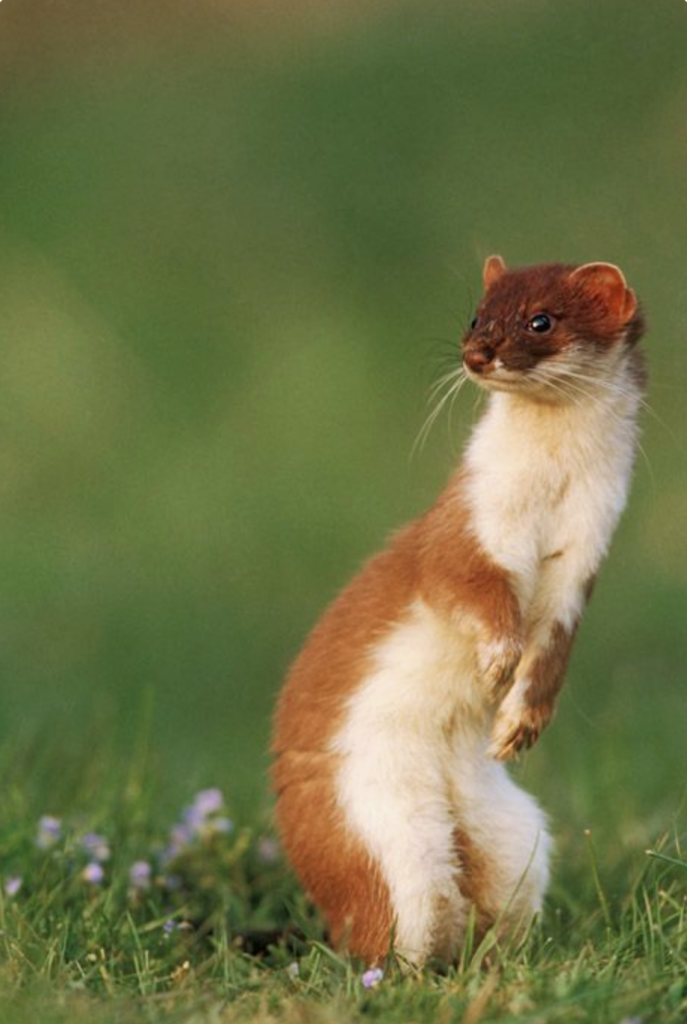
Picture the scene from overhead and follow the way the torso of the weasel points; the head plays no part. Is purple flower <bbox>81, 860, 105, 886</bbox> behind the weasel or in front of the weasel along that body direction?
behind

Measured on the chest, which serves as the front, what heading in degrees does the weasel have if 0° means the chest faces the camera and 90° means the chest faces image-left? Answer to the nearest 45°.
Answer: approximately 315°

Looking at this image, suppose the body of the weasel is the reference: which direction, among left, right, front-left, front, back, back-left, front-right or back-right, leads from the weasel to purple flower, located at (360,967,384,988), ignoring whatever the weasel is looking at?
right

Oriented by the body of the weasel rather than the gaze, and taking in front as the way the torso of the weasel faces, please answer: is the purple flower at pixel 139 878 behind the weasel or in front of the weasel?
behind

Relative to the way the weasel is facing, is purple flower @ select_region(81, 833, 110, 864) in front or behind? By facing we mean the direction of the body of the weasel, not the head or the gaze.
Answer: behind

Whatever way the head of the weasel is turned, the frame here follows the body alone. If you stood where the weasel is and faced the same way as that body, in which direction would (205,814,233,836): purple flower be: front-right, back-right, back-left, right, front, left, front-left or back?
back

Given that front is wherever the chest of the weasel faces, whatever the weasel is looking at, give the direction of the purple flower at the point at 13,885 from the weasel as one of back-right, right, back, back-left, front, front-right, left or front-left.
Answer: back-right

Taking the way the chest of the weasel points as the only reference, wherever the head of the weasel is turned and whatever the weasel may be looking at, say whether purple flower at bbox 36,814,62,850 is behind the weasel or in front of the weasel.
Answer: behind
